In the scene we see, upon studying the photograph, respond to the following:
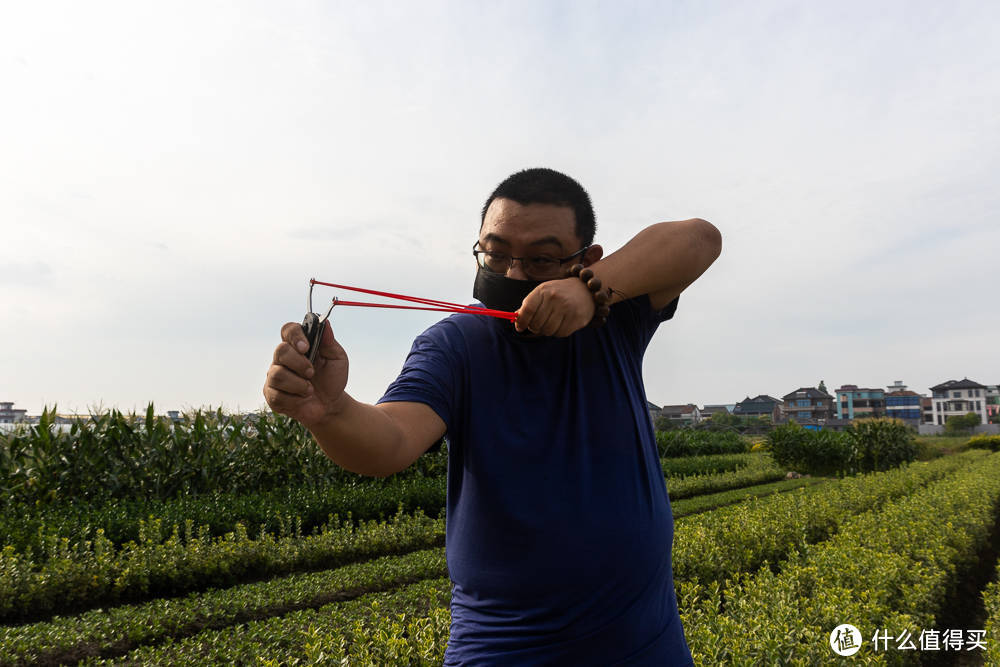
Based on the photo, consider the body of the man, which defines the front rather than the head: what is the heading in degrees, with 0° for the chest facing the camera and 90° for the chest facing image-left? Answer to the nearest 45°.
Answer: approximately 0°

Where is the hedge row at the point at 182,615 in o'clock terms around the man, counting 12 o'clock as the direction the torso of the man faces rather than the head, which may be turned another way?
The hedge row is roughly at 5 o'clock from the man.

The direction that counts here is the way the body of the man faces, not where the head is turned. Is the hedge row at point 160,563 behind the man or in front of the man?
behind

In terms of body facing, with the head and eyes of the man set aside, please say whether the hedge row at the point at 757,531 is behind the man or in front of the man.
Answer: behind

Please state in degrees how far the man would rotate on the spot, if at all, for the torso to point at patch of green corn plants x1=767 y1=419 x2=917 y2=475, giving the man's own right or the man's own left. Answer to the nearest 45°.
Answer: approximately 135° to the man's own left

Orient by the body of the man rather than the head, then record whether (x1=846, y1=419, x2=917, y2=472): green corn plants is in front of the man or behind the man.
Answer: behind

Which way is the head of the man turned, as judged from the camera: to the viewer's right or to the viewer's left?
to the viewer's left

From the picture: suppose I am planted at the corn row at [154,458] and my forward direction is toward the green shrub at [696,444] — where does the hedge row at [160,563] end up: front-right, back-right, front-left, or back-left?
back-right
